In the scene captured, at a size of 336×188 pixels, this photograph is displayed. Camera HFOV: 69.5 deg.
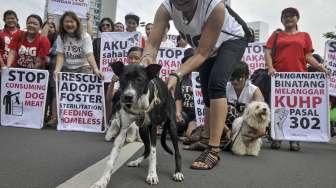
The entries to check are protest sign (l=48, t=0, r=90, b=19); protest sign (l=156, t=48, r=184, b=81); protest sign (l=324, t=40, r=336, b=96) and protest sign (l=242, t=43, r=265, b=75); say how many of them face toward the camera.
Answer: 4

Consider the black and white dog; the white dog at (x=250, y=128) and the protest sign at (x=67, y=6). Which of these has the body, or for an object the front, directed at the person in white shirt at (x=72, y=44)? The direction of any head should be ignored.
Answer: the protest sign

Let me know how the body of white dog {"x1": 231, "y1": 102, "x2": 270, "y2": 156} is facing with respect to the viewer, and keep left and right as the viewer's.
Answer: facing the viewer and to the right of the viewer

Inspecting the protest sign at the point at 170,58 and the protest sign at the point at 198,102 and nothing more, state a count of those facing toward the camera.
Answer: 2

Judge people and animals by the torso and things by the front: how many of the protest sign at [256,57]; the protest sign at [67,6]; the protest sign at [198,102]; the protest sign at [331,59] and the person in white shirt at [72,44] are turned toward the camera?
5

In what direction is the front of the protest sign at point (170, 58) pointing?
toward the camera

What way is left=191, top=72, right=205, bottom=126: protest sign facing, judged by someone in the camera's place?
facing the viewer

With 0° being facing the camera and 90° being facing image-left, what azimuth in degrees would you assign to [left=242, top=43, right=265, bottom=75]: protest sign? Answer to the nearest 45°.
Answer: approximately 0°

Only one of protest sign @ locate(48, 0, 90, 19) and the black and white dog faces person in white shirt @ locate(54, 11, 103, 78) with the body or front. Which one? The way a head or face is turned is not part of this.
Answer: the protest sign

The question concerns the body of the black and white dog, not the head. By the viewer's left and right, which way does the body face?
facing the viewer and to the left of the viewer

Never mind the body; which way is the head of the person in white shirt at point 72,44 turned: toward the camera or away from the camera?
toward the camera

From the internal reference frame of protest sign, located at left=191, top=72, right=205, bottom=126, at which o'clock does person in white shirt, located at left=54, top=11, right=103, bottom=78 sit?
The person in white shirt is roughly at 3 o'clock from the protest sign.

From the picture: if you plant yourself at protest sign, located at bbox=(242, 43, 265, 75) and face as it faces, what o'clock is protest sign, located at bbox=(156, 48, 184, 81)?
protest sign, located at bbox=(156, 48, 184, 81) is roughly at 2 o'clock from protest sign, located at bbox=(242, 43, 265, 75).

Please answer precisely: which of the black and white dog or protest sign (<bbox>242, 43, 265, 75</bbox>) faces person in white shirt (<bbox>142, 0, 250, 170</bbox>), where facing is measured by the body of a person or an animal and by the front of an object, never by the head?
the protest sign

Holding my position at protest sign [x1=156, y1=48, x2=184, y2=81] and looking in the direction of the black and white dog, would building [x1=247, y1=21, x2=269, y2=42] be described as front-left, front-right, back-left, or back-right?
back-left

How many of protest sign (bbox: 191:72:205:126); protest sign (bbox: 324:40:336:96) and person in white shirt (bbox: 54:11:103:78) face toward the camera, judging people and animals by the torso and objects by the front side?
3

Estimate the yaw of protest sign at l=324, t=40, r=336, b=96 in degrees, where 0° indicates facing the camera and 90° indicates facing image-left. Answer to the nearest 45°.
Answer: approximately 0°

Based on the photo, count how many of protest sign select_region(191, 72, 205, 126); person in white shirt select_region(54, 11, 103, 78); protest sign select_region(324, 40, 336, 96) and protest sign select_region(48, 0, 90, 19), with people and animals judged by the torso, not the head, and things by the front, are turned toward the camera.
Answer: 4
